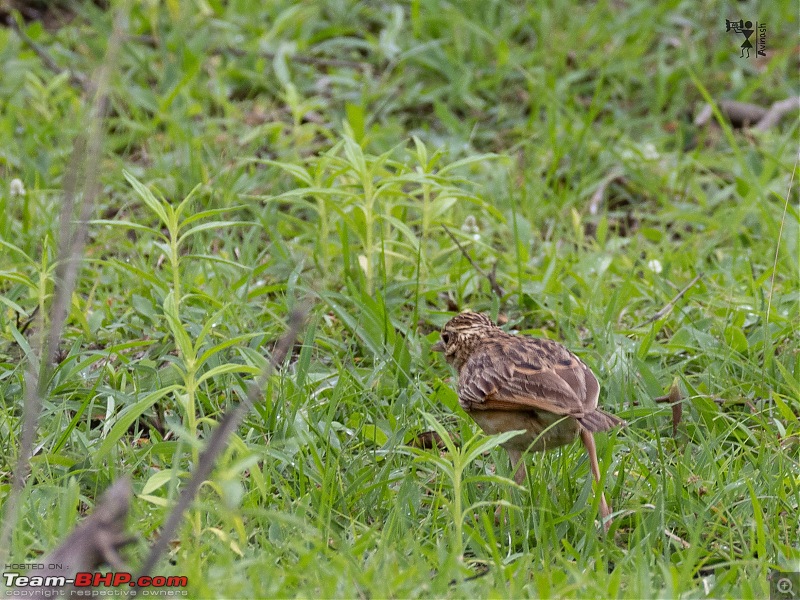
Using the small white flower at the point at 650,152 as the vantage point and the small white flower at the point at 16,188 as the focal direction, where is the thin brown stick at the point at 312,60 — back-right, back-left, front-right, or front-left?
front-right

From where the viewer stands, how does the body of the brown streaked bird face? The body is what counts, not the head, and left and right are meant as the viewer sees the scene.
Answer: facing away from the viewer and to the left of the viewer

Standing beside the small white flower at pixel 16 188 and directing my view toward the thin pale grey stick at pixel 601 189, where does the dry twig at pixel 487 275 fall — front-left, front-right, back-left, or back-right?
front-right

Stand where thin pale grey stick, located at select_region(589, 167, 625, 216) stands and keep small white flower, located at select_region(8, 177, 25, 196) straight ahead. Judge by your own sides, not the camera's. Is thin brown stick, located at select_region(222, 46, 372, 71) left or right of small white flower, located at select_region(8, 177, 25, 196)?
right

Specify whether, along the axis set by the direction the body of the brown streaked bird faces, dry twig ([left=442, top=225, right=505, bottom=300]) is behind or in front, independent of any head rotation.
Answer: in front

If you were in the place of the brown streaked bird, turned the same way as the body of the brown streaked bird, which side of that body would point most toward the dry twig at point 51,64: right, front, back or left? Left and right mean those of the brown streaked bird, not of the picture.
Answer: front

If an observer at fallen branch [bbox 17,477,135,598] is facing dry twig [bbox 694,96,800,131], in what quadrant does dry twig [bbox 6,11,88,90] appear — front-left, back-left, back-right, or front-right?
front-left

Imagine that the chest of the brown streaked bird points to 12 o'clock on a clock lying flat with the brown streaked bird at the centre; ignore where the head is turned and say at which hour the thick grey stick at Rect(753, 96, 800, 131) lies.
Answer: The thick grey stick is roughly at 2 o'clock from the brown streaked bird.

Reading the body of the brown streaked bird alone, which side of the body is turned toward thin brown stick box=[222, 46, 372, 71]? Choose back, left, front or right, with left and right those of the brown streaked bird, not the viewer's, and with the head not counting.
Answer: front

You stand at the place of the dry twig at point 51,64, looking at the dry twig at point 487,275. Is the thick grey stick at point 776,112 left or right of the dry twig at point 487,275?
left

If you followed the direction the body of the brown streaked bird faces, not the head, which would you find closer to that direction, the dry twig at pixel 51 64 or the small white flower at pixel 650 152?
the dry twig

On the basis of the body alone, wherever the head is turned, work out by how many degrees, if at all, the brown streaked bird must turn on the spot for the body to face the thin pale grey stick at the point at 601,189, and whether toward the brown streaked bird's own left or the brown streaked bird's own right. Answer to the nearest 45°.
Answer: approximately 45° to the brown streaked bird's own right

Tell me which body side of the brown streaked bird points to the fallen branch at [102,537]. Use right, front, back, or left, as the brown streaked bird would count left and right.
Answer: left
